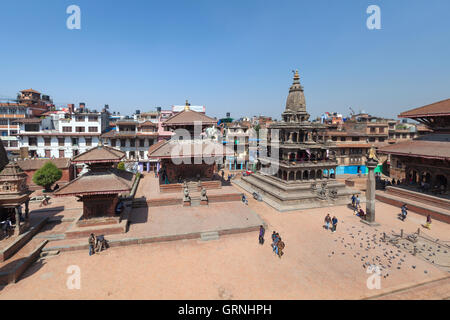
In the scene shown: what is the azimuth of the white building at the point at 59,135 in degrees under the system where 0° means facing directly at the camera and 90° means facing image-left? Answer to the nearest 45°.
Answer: approximately 0°

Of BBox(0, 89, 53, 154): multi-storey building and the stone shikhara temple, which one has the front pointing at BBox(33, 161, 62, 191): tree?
the multi-storey building

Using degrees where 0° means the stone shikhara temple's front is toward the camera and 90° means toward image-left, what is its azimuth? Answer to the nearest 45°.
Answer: approximately 315°

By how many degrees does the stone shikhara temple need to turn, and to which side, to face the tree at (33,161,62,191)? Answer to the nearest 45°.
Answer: approximately 135° to its right

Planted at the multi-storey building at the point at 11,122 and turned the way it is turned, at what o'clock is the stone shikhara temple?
The stone shikhara temple is roughly at 11 o'clock from the multi-storey building.
